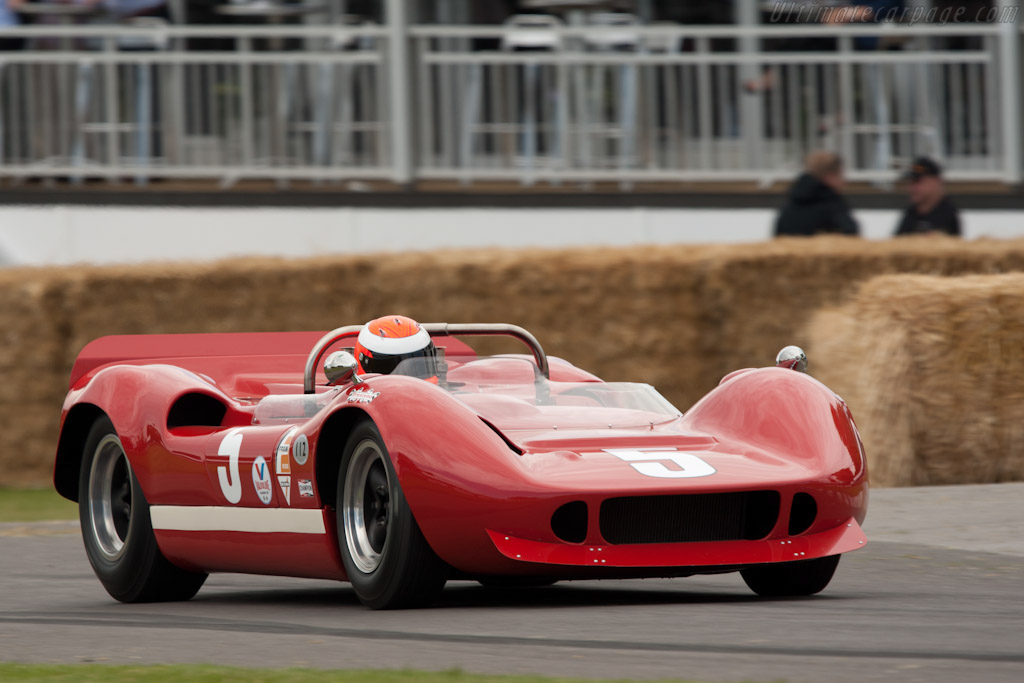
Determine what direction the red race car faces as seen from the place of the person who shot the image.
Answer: facing the viewer and to the right of the viewer

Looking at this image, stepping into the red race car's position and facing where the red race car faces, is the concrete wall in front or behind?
behind

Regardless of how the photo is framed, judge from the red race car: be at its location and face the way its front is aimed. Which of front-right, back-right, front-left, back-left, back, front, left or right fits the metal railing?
back-left

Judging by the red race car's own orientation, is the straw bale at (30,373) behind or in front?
behind
